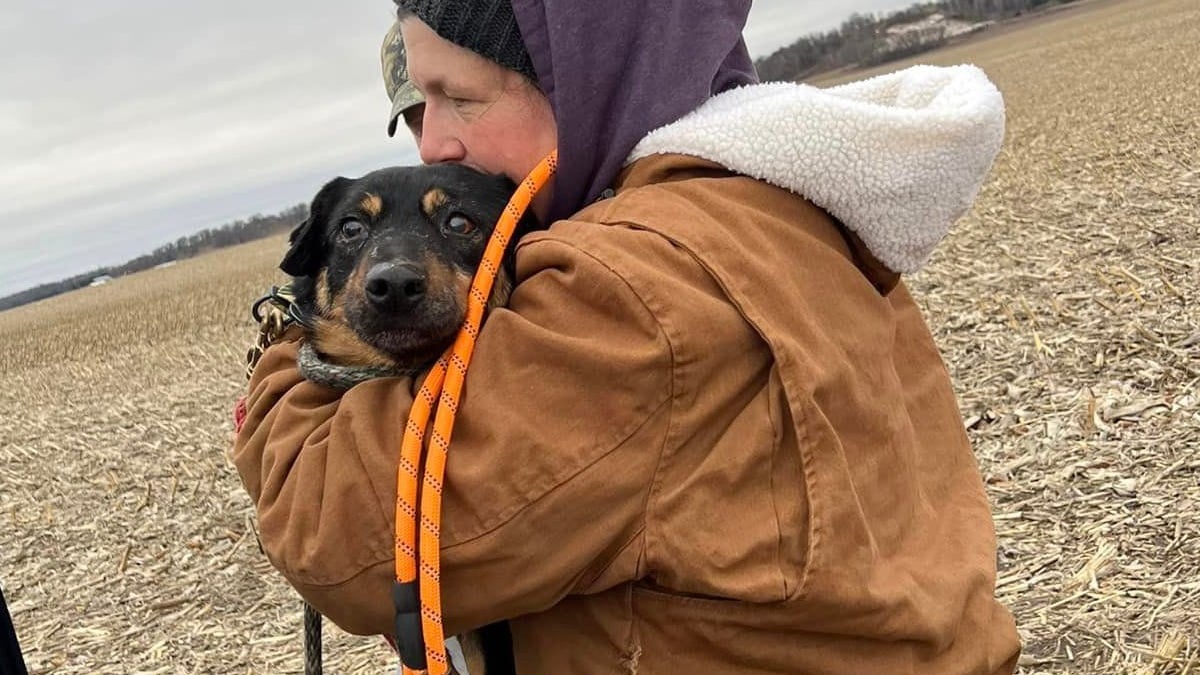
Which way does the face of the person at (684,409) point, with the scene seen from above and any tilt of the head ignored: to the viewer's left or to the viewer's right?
to the viewer's left
